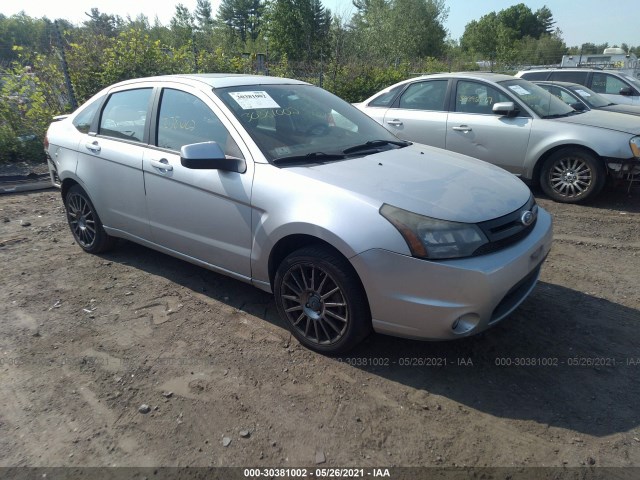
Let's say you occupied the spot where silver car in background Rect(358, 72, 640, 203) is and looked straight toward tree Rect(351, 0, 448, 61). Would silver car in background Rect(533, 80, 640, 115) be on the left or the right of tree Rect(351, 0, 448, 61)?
right

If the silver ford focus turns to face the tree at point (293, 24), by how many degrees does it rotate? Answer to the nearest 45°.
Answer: approximately 135° to its left

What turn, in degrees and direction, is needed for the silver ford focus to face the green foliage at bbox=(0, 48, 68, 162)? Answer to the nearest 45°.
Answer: approximately 180°

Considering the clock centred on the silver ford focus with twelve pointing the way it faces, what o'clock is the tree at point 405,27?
The tree is roughly at 8 o'clock from the silver ford focus.

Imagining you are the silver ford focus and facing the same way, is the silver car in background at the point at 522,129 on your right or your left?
on your left

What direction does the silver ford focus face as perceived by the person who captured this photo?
facing the viewer and to the right of the viewer

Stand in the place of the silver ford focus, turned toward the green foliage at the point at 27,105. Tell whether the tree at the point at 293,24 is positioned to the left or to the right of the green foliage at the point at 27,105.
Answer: right

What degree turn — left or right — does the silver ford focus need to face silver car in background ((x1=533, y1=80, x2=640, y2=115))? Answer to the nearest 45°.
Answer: approximately 90° to its left
